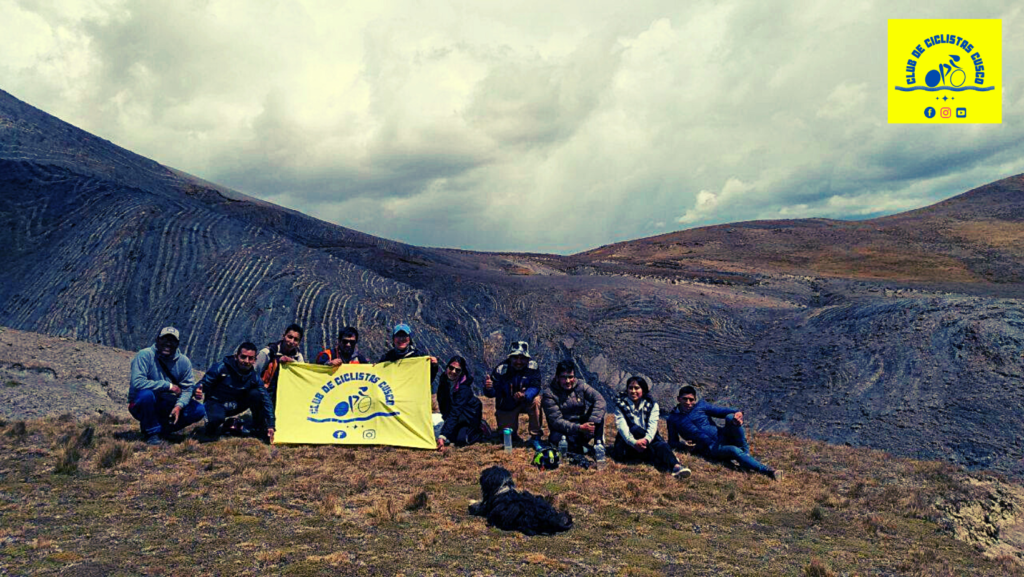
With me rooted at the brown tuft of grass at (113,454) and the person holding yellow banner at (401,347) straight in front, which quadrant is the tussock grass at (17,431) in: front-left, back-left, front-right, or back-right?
back-left

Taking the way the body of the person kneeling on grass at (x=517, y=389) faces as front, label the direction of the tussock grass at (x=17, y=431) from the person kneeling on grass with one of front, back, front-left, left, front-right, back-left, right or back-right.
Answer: right

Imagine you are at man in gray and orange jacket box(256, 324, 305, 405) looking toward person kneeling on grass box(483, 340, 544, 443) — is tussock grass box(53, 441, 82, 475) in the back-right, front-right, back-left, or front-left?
back-right

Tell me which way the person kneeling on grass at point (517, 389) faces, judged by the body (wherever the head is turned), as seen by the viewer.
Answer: toward the camera

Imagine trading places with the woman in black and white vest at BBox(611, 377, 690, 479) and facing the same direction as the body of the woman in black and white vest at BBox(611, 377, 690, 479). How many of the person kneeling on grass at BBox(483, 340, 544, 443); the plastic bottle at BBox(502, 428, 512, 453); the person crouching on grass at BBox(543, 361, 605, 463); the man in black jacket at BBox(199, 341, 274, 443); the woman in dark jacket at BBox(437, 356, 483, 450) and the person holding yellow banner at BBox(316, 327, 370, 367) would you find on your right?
6

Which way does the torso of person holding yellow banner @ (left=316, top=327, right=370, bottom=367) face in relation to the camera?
toward the camera

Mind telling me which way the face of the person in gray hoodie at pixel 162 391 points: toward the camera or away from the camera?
toward the camera

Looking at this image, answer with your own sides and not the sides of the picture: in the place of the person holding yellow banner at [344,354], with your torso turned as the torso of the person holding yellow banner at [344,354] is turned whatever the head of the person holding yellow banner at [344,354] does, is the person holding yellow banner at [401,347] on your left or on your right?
on your left

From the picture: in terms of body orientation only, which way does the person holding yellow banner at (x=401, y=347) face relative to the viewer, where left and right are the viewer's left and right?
facing the viewer

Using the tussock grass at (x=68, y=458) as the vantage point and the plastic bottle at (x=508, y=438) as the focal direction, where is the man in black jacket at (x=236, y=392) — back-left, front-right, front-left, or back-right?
front-left

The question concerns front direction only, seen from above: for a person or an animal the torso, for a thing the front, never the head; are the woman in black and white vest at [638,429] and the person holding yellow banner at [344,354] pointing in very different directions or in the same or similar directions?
same or similar directions

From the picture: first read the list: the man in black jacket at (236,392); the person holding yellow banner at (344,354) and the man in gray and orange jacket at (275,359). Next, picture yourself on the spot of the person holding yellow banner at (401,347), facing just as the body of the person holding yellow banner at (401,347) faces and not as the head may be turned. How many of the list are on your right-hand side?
3

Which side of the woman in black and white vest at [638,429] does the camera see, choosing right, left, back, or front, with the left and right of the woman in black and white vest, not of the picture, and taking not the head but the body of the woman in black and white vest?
front

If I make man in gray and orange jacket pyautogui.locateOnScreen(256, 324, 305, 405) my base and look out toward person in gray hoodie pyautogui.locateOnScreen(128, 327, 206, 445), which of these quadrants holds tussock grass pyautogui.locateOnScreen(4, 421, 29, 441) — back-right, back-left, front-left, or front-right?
front-right

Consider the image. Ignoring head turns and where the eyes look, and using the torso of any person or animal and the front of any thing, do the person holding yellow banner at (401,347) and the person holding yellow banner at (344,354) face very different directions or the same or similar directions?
same or similar directions

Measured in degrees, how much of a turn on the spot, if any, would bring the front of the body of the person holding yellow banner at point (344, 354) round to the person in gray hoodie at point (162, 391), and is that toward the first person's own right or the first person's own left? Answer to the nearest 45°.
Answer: approximately 90° to the first person's own right

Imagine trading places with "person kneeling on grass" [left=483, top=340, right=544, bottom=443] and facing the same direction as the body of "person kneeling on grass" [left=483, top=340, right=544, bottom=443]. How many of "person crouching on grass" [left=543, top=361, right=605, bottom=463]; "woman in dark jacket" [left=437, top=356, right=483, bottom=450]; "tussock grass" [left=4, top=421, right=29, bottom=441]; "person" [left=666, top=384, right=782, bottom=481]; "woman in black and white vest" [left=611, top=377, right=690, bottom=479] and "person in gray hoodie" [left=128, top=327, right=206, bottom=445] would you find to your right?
3

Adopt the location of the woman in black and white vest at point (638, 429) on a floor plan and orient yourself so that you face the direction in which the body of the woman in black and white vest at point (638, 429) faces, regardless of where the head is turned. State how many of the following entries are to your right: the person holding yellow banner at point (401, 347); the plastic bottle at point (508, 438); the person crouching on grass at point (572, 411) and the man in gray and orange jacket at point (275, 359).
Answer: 4
